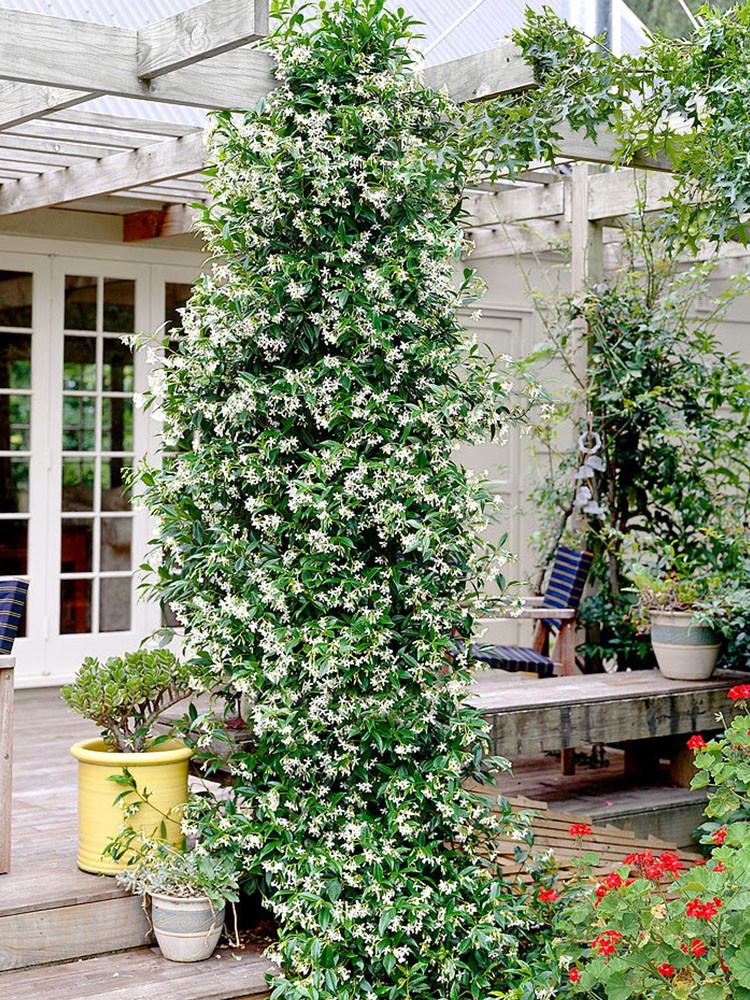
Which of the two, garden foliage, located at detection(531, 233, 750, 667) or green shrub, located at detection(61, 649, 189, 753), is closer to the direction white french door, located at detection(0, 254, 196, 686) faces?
the green shrub

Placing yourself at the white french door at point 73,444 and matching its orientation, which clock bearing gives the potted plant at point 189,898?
The potted plant is roughly at 12 o'clock from the white french door.

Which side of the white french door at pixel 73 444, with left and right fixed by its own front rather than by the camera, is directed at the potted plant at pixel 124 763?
front

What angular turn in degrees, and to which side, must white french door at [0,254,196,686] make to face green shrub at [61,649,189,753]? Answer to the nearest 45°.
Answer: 0° — it already faces it

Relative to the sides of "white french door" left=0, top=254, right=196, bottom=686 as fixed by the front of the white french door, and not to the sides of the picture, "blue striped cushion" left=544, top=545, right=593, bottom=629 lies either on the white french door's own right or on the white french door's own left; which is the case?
on the white french door's own left

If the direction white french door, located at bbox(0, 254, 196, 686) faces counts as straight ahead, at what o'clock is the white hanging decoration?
The white hanging decoration is roughly at 10 o'clock from the white french door.

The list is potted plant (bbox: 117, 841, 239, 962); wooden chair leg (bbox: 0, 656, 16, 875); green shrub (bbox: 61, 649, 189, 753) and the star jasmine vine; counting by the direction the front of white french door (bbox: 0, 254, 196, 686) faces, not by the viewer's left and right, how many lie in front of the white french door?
4

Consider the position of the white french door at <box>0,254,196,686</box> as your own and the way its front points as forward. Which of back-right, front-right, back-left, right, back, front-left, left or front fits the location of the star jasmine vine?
front

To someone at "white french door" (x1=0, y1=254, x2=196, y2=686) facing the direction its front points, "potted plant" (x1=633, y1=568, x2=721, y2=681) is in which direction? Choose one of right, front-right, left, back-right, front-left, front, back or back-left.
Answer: front-left

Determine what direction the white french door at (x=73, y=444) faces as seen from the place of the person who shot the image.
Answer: facing the viewer

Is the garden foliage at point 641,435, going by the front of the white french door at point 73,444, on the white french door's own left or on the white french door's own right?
on the white french door's own left

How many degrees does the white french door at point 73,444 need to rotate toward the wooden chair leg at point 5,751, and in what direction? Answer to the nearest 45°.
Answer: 0° — it already faces it

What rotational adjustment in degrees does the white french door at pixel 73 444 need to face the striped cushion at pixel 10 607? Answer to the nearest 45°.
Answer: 0° — it already faces it
